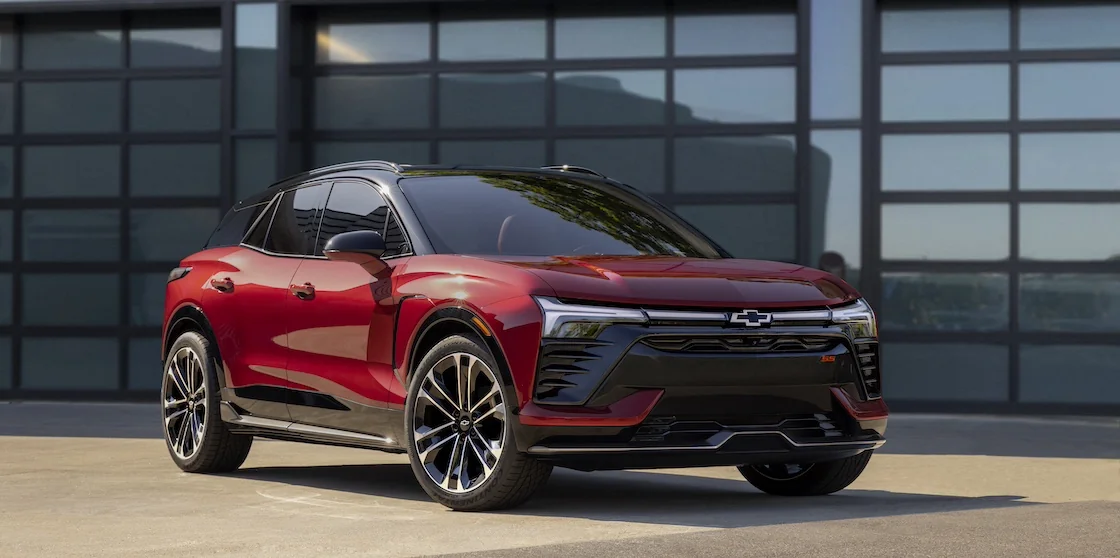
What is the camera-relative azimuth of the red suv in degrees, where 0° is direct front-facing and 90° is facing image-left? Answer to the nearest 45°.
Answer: approximately 315°
